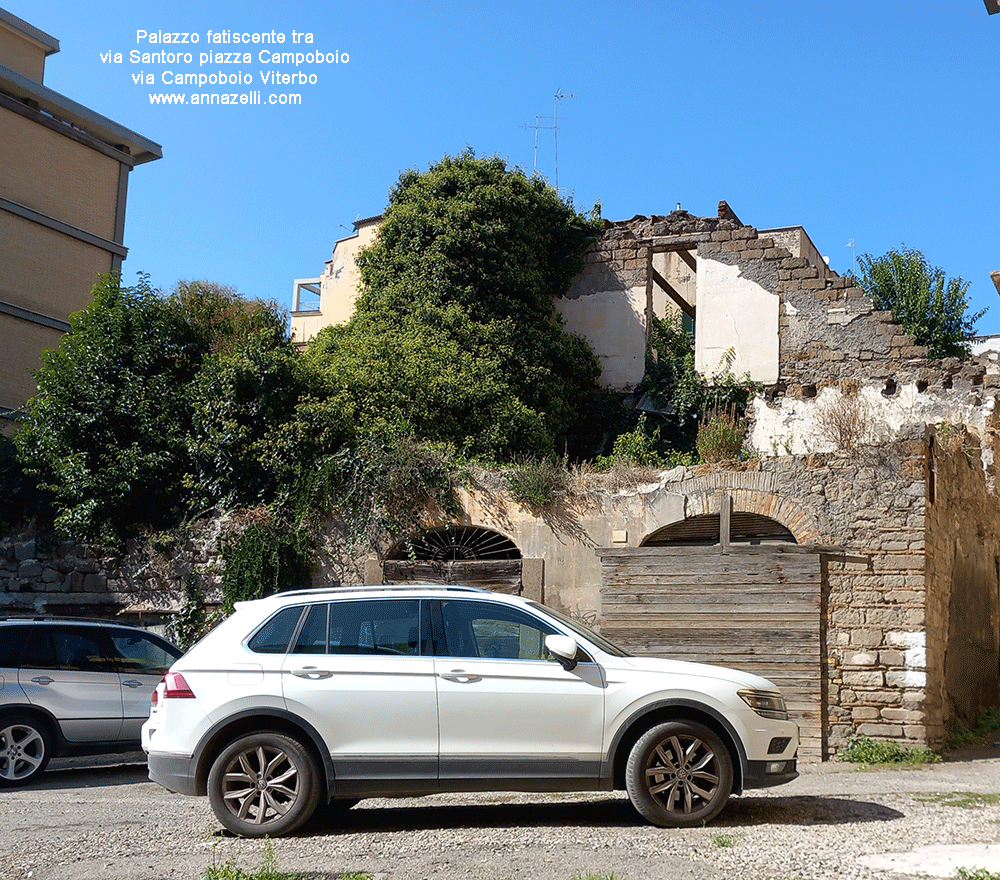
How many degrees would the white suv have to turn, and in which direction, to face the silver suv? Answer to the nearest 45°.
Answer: approximately 135° to its left

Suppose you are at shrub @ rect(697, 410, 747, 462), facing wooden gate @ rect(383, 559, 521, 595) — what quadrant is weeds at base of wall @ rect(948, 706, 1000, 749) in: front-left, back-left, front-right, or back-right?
back-left

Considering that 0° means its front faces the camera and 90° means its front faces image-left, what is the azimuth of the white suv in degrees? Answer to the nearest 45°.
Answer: approximately 270°

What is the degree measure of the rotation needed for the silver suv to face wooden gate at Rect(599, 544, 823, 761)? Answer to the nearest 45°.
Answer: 0° — it already faces it

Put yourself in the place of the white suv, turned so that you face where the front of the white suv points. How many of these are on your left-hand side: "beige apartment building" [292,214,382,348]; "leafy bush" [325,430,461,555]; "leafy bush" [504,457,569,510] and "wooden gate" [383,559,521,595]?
4

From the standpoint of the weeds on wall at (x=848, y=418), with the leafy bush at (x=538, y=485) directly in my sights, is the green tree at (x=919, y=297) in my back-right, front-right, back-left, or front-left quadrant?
back-right

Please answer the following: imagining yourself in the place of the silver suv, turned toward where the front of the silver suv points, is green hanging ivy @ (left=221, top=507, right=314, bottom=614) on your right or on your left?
on your left

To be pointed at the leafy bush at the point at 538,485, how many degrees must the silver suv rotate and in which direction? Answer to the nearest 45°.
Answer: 0° — it already faces it

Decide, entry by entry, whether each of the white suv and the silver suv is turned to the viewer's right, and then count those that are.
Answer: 2

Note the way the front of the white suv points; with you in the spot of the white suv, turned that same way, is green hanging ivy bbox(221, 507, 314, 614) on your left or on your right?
on your left

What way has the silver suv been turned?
to the viewer's right

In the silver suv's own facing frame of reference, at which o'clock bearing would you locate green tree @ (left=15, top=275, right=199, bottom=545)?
The green tree is roughly at 9 o'clock from the silver suv.
